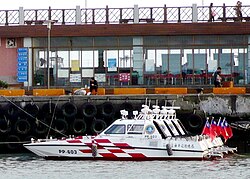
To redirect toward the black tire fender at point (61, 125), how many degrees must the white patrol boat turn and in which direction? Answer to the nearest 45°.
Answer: approximately 45° to its right

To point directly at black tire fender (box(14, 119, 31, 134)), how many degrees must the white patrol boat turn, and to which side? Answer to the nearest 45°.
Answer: approximately 45° to its right

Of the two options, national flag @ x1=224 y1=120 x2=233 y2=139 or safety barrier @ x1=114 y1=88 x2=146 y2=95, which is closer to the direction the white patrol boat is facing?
the safety barrier

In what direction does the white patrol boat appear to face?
to the viewer's left
